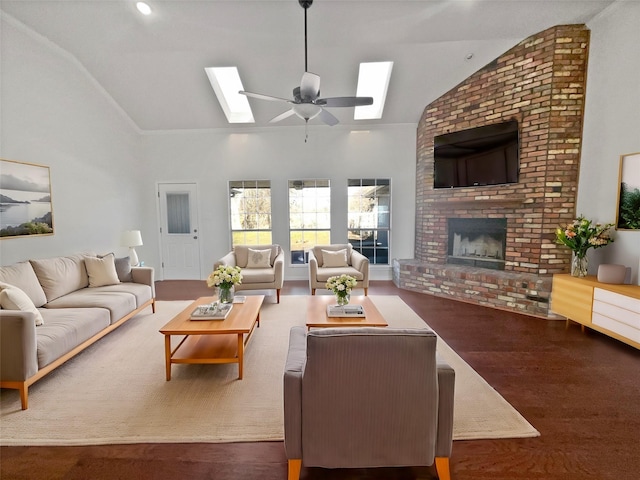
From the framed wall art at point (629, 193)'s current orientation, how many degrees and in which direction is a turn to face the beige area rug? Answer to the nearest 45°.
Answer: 0° — it already faces it

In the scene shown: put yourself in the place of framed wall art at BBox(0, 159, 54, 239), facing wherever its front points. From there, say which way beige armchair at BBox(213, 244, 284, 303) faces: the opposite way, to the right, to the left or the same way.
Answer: to the right

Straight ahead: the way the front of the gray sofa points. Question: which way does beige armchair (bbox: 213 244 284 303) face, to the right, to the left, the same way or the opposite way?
to the right

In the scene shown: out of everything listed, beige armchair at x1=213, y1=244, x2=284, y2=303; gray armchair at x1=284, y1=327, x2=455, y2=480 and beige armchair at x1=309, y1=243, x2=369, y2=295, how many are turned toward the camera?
2

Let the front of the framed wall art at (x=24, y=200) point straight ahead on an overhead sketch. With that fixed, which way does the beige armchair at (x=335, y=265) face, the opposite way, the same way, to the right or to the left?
to the right

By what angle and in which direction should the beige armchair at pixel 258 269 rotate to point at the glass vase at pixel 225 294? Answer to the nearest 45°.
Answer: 0° — it already faces it

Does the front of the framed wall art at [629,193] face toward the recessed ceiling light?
yes

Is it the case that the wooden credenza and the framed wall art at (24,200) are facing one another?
yes

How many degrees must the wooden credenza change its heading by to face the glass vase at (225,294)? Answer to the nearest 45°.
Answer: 0° — it already faces it

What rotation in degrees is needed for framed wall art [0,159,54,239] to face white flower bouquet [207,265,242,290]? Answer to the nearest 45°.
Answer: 0° — it already faces it

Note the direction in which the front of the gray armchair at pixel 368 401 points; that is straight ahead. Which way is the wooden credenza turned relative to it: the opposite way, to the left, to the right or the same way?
to the left

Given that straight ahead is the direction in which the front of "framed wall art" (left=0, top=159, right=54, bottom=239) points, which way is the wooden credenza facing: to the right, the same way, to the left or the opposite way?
the opposite way

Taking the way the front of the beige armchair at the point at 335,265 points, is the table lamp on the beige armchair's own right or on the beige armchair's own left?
on the beige armchair's own right
